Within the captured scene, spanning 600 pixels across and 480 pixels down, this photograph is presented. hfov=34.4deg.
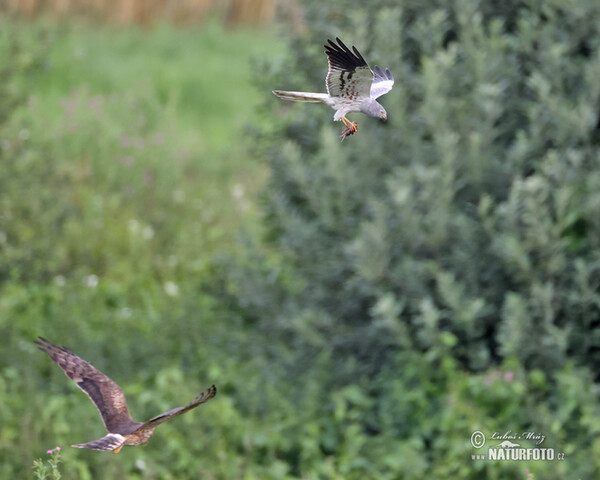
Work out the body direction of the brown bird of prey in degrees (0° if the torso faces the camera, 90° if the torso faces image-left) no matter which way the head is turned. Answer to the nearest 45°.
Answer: approximately 225°
